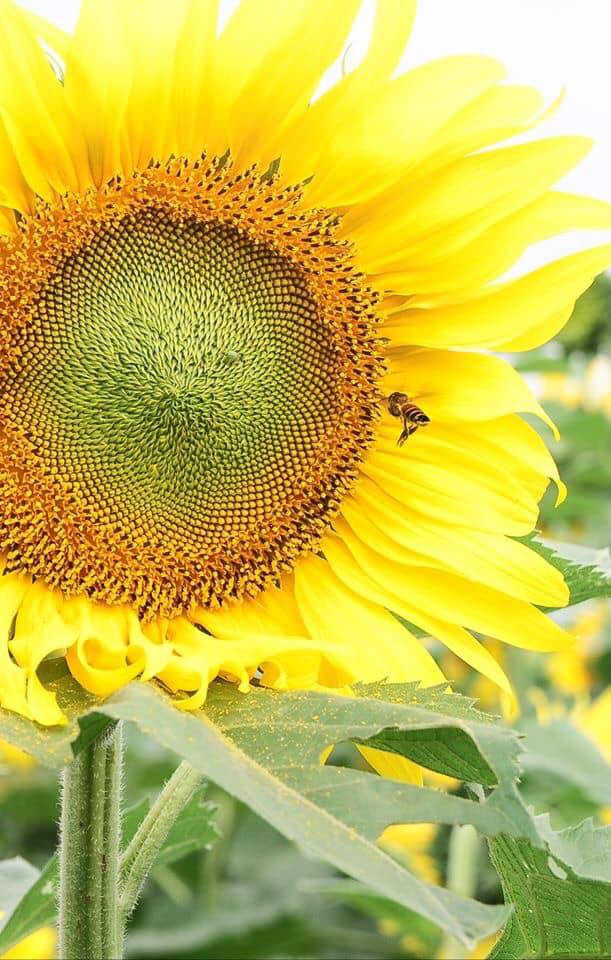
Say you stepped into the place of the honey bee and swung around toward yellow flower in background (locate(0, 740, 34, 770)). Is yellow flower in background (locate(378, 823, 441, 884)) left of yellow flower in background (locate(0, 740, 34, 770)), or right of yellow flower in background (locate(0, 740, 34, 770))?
right

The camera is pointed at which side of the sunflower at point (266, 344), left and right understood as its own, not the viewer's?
front

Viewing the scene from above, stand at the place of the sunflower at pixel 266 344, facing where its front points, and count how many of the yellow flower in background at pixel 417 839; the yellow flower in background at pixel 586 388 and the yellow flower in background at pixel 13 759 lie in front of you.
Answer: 0

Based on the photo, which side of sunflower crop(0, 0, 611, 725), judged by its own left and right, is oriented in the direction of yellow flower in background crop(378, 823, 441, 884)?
back

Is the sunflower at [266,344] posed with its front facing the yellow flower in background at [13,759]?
no

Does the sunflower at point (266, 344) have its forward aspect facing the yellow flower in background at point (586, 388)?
no

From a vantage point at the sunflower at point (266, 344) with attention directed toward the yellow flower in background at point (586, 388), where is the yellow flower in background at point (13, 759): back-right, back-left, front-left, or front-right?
front-left
